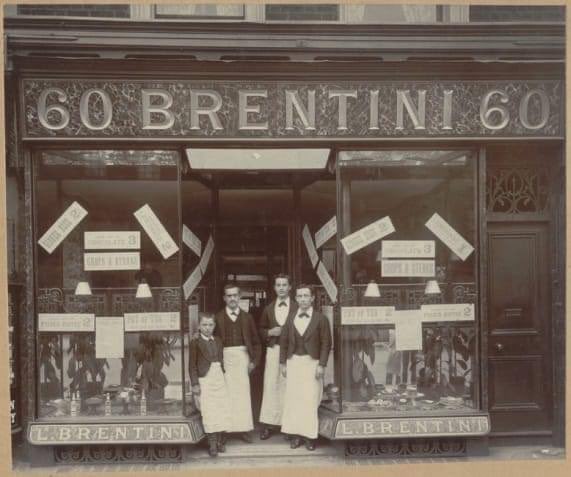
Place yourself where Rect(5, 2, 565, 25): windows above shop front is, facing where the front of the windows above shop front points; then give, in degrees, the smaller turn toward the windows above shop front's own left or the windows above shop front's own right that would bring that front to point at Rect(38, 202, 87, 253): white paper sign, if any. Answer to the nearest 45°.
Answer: approximately 90° to the windows above shop front's own right

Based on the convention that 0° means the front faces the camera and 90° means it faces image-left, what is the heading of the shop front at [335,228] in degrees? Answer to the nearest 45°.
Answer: approximately 0°

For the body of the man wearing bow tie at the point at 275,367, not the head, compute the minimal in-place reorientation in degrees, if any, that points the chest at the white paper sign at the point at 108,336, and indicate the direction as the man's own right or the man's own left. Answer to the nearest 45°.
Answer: approximately 90° to the man's own right

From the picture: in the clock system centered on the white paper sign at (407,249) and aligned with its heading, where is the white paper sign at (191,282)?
the white paper sign at (191,282) is roughly at 3 o'clock from the white paper sign at (407,249).
